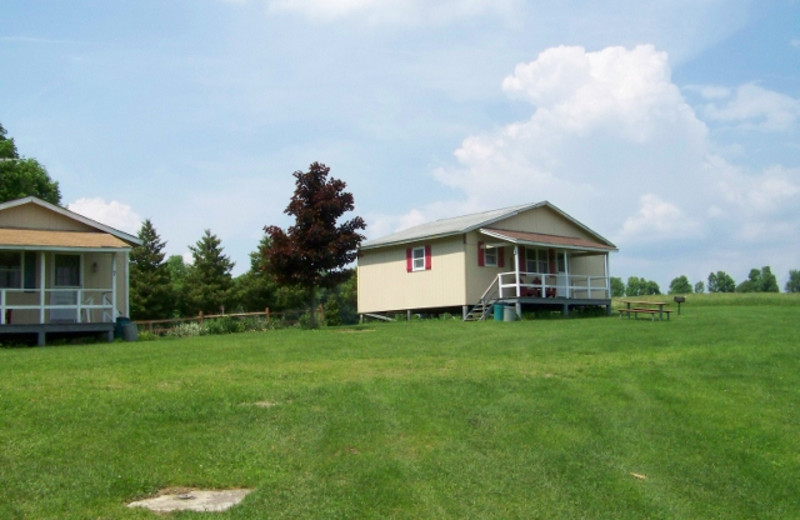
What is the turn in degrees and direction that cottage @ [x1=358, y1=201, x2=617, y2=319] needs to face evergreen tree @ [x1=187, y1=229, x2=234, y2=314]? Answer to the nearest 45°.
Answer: approximately 180°

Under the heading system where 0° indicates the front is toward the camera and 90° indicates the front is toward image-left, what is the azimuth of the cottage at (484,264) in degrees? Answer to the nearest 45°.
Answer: approximately 315°

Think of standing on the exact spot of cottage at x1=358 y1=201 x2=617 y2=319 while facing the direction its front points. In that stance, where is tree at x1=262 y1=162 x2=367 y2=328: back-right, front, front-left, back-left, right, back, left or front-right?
right

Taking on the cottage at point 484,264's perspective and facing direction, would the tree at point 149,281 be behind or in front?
behind

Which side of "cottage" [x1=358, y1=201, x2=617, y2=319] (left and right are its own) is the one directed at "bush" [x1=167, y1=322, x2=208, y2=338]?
right

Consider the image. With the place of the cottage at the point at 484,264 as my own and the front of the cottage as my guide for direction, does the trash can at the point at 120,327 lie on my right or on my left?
on my right

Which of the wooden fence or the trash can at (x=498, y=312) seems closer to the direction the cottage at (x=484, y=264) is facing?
the trash can

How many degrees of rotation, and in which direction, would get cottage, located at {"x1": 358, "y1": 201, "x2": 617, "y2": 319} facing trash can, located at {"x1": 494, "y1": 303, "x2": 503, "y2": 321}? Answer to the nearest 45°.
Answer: approximately 45° to its right

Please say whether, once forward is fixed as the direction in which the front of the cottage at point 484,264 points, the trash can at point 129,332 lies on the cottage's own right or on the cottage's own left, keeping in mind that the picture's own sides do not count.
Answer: on the cottage's own right
